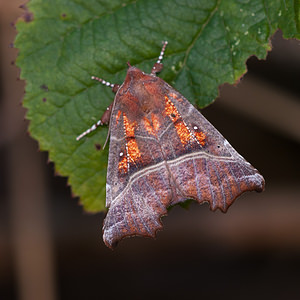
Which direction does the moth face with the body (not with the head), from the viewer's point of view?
away from the camera
